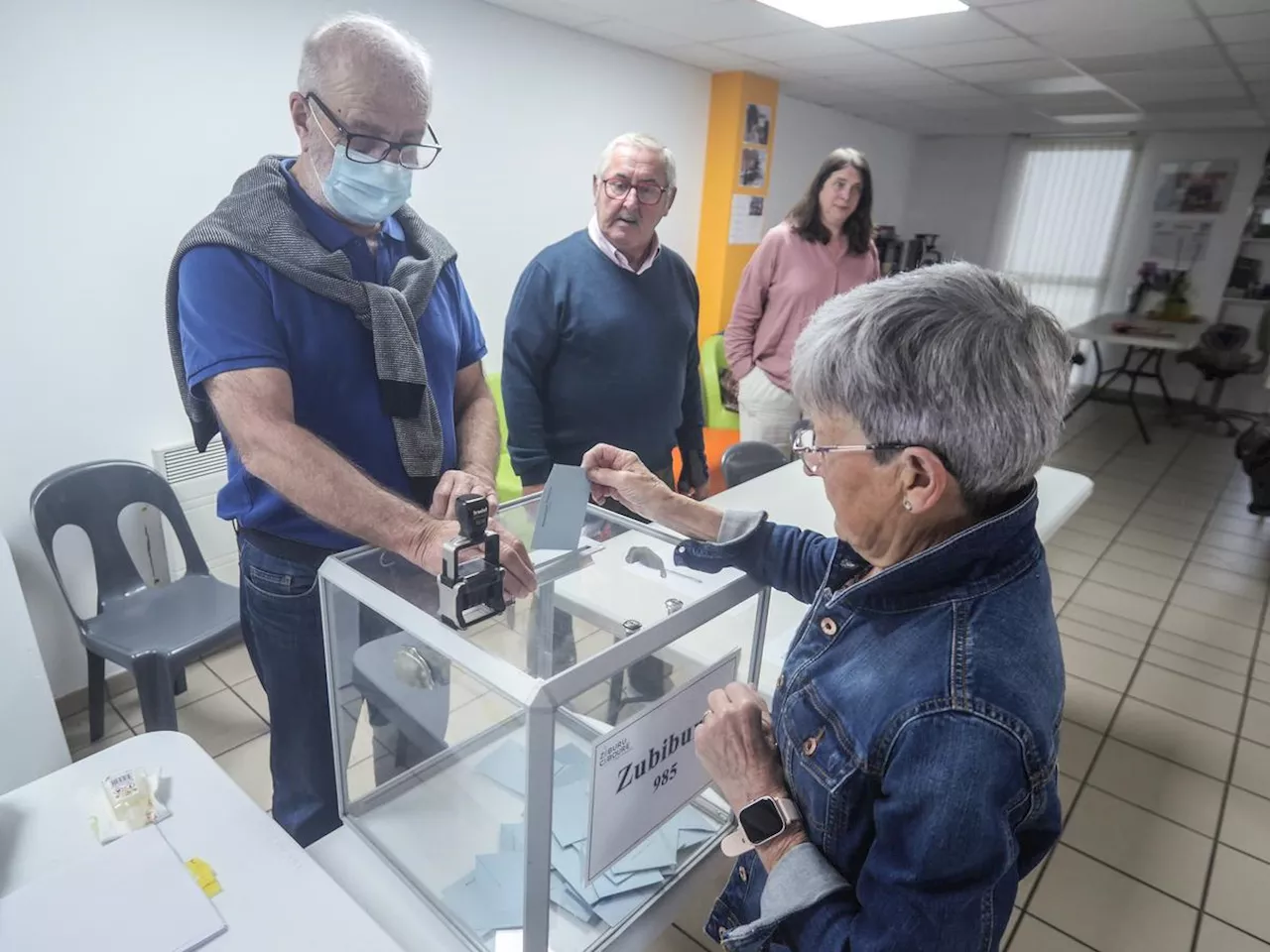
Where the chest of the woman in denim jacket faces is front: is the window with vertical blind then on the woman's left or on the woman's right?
on the woman's right

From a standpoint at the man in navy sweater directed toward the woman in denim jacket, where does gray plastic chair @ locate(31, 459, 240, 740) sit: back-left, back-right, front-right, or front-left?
back-right

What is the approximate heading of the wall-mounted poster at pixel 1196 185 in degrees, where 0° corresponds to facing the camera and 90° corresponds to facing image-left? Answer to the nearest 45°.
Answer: approximately 0°

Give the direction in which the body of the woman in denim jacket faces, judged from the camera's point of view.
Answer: to the viewer's left

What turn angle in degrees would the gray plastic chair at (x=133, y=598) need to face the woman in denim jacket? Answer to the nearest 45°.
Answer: approximately 45° to its right

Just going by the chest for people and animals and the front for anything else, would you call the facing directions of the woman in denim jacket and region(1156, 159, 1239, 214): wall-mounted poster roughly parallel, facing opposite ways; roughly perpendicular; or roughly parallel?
roughly perpendicular

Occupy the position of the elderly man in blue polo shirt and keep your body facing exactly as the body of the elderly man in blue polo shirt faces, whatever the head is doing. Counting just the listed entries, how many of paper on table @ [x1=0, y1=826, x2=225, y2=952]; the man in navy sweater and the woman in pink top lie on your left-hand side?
2

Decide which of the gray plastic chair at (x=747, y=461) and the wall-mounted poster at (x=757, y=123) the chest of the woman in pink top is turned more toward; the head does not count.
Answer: the gray plastic chair

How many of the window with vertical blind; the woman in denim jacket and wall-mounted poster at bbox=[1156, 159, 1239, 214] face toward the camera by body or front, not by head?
2
